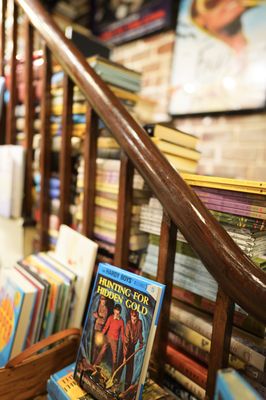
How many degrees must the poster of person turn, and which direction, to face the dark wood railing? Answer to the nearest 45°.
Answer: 0° — it already faces it

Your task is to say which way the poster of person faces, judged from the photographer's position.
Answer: facing the viewer

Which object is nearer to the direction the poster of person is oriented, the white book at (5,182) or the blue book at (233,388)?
the blue book

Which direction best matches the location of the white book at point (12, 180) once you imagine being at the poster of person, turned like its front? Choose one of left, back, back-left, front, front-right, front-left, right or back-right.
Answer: front-right

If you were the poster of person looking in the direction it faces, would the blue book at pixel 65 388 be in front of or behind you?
in front

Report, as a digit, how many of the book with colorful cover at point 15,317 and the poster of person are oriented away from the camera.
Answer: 0

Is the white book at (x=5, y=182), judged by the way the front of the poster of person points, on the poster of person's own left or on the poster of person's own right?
on the poster of person's own right

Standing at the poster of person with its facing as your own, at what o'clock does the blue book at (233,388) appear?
The blue book is roughly at 12 o'clock from the poster of person.

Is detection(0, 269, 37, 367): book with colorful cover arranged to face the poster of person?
no

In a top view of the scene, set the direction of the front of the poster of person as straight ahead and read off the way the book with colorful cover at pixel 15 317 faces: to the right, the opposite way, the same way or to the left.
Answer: the same way
